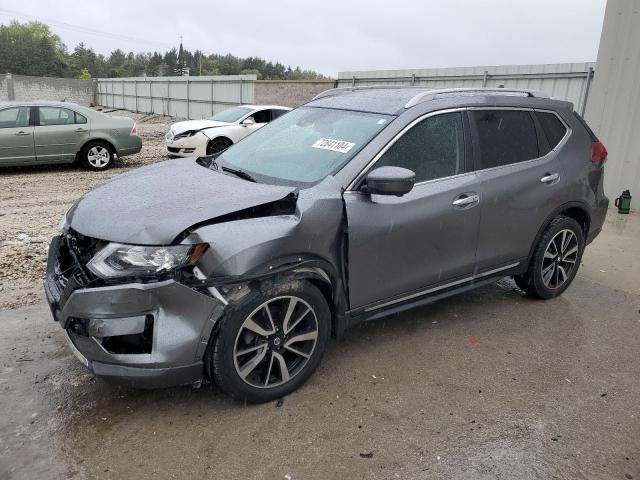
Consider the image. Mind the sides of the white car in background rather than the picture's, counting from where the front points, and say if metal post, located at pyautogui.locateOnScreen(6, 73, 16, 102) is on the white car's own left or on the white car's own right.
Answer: on the white car's own right

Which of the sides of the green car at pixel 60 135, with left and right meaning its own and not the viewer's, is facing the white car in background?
back

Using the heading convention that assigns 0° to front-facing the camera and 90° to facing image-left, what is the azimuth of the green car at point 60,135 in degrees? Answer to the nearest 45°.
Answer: approximately 90°

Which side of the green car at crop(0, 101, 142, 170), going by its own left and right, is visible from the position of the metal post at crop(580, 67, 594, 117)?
back

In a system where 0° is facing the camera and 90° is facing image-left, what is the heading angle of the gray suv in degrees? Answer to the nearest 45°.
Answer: approximately 45°

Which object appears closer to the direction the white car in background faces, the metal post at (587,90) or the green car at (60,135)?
the green car

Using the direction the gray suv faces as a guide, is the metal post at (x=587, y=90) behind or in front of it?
behind

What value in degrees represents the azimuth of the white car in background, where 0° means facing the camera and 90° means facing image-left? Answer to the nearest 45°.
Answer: approximately 45°
